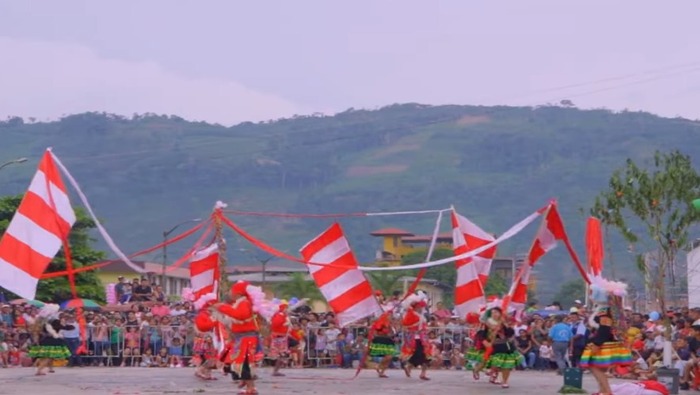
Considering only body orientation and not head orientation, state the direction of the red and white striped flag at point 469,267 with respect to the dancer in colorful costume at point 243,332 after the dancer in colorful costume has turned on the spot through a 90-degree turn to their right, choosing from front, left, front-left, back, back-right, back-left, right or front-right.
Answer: front-right

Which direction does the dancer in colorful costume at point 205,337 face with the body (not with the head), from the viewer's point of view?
to the viewer's right

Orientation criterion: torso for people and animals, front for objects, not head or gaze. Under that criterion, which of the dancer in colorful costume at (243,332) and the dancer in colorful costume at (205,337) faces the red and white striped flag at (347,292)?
the dancer in colorful costume at (205,337)

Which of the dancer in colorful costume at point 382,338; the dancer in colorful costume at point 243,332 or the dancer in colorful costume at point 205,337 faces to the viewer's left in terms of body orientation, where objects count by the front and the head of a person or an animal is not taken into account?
the dancer in colorful costume at point 243,332

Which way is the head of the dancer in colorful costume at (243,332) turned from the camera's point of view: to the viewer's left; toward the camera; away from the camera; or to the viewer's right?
to the viewer's left
